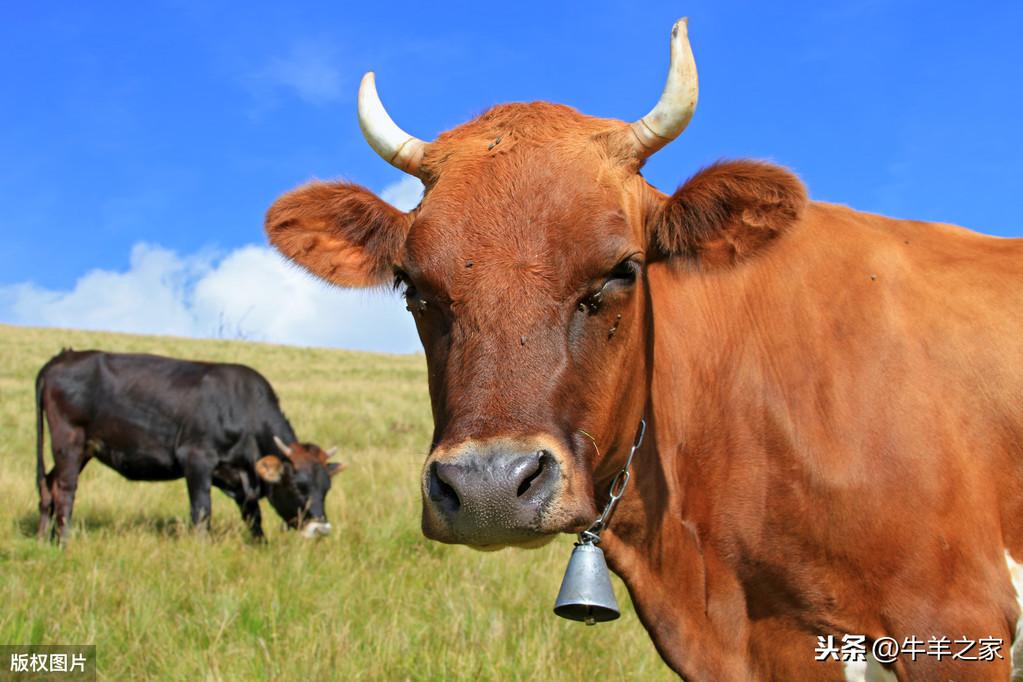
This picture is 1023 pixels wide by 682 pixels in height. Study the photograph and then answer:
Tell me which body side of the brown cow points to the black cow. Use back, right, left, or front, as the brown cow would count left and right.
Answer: right

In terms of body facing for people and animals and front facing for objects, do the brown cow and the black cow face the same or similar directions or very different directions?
very different directions

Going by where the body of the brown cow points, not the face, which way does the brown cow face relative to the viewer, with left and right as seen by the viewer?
facing the viewer and to the left of the viewer

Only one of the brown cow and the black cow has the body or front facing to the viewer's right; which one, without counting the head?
the black cow

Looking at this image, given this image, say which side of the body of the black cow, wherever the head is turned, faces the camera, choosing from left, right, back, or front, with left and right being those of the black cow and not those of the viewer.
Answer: right

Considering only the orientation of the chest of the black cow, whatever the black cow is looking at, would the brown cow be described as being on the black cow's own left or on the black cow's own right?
on the black cow's own right

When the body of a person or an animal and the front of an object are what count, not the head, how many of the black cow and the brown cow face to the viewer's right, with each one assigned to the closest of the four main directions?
1
